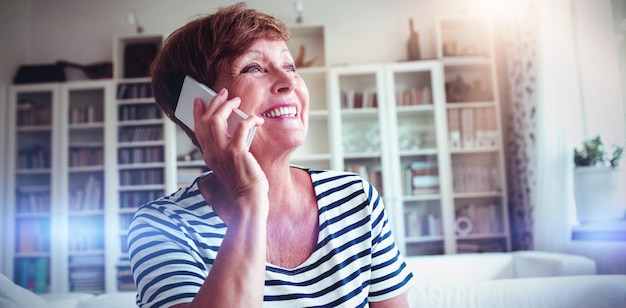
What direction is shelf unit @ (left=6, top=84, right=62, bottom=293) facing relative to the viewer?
toward the camera

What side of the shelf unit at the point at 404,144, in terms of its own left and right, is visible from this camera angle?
front

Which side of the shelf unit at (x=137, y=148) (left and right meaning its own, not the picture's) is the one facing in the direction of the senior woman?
front

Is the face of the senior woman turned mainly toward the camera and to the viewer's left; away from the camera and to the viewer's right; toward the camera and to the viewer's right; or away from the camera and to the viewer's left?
toward the camera and to the viewer's right

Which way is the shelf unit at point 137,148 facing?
toward the camera

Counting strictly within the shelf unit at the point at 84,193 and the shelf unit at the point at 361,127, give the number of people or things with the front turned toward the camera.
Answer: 2

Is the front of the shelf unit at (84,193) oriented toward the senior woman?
yes

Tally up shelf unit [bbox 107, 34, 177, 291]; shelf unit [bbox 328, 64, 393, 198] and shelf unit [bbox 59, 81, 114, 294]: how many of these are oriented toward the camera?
3

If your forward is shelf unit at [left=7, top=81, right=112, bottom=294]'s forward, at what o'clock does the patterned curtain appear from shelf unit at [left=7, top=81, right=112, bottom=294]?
The patterned curtain is roughly at 10 o'clock from the shelf unit.

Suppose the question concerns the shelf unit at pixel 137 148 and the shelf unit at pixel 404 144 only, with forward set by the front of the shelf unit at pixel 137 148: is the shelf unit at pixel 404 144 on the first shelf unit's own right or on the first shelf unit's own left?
on the first shelf unit's own left

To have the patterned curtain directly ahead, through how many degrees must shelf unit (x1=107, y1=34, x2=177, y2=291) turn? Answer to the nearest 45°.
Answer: approximately 45° to its left

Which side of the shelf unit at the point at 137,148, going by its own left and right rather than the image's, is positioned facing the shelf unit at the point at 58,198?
right

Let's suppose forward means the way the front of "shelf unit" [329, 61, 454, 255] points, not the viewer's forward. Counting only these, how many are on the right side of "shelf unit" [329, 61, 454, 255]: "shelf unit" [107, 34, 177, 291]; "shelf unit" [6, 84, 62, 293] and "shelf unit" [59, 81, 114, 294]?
3
